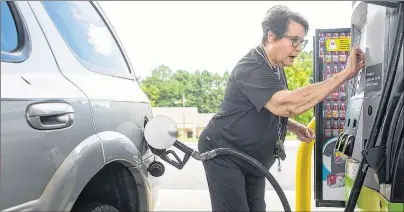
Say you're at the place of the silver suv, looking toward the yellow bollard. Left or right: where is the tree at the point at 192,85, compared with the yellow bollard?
left

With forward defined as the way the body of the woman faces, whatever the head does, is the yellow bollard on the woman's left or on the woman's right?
on the woman's left

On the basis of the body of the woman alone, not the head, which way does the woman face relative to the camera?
to the viewer's right

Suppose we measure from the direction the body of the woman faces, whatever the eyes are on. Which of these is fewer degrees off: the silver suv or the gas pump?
the gas pump

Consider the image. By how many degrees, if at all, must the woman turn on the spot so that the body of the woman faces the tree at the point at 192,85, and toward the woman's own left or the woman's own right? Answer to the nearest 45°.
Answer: approximately 90° to the woman's own left

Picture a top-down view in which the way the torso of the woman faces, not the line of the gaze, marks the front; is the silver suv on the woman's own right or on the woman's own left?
on the woman's own right
